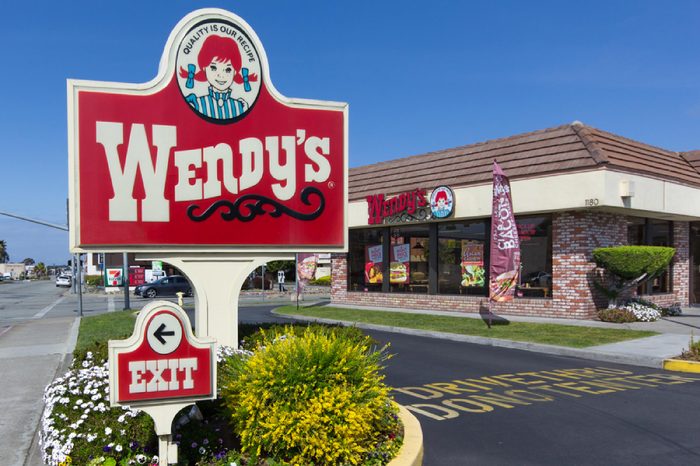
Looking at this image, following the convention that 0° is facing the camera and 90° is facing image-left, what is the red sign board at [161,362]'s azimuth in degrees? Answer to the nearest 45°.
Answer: approximately 315°

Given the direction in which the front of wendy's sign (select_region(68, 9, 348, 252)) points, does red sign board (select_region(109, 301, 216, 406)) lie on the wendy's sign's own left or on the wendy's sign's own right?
on the wendy's sign's own right

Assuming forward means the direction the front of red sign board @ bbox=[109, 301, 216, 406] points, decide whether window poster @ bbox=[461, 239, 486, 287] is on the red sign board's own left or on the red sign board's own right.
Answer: on the red sign board's own left

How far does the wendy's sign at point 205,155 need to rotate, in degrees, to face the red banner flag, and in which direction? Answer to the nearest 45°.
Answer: approximately 90° to its left

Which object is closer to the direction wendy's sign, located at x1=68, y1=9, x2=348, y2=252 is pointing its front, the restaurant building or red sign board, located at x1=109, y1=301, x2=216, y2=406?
the red sign board

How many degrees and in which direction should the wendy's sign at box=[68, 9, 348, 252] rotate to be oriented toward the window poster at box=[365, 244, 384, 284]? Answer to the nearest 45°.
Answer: approximately 135° to its left
